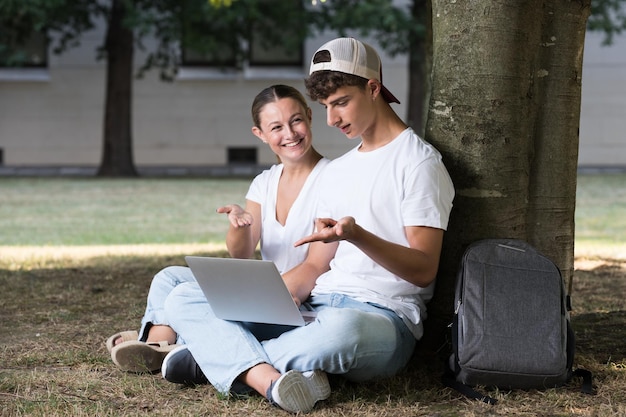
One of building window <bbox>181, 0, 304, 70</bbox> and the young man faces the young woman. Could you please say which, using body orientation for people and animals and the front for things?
the building window

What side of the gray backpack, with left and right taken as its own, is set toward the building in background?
back

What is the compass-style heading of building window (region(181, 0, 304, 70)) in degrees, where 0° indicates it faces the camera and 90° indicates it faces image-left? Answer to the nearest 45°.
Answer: approximately 0°

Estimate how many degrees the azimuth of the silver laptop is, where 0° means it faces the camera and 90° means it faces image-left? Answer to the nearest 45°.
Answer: approximately 225°

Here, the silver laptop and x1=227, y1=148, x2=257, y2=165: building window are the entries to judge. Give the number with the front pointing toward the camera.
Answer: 1

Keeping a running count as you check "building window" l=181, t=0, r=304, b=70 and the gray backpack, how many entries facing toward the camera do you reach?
2

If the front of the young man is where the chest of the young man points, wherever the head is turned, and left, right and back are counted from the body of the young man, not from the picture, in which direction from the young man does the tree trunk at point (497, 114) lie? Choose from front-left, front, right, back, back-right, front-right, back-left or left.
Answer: back

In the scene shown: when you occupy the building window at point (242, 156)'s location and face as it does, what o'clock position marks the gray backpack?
The gray backpack is roughly at 12 o'clock from the building window.

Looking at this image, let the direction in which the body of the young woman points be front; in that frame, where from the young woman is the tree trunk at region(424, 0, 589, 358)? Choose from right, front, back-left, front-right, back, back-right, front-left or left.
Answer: back-left

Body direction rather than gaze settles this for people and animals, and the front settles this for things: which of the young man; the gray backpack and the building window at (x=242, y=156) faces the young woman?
the building window
